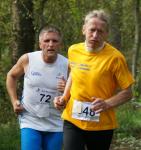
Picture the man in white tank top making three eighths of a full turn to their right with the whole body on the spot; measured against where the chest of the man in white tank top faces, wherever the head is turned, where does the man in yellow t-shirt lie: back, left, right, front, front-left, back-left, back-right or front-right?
back

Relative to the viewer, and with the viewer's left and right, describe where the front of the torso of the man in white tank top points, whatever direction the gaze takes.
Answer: facing the viewer

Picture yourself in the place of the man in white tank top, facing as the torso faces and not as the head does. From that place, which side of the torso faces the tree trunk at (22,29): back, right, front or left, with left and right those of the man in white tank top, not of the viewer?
back
